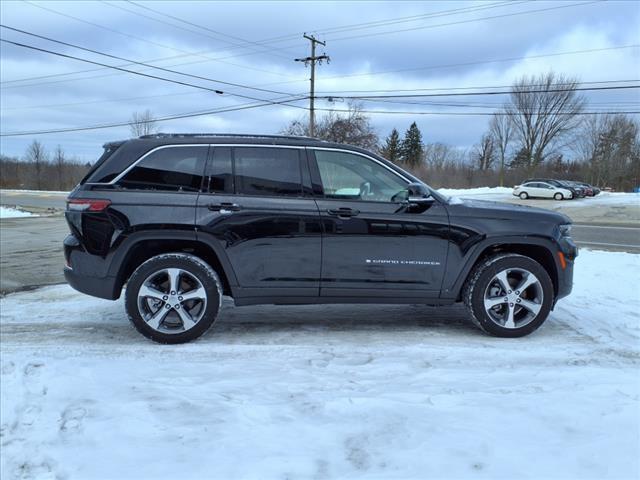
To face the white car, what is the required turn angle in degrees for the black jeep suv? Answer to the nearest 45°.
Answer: approximately 45° to its left

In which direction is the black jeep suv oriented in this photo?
to the viewer's right

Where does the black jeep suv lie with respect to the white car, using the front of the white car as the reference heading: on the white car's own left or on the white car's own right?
on the white car's own right
